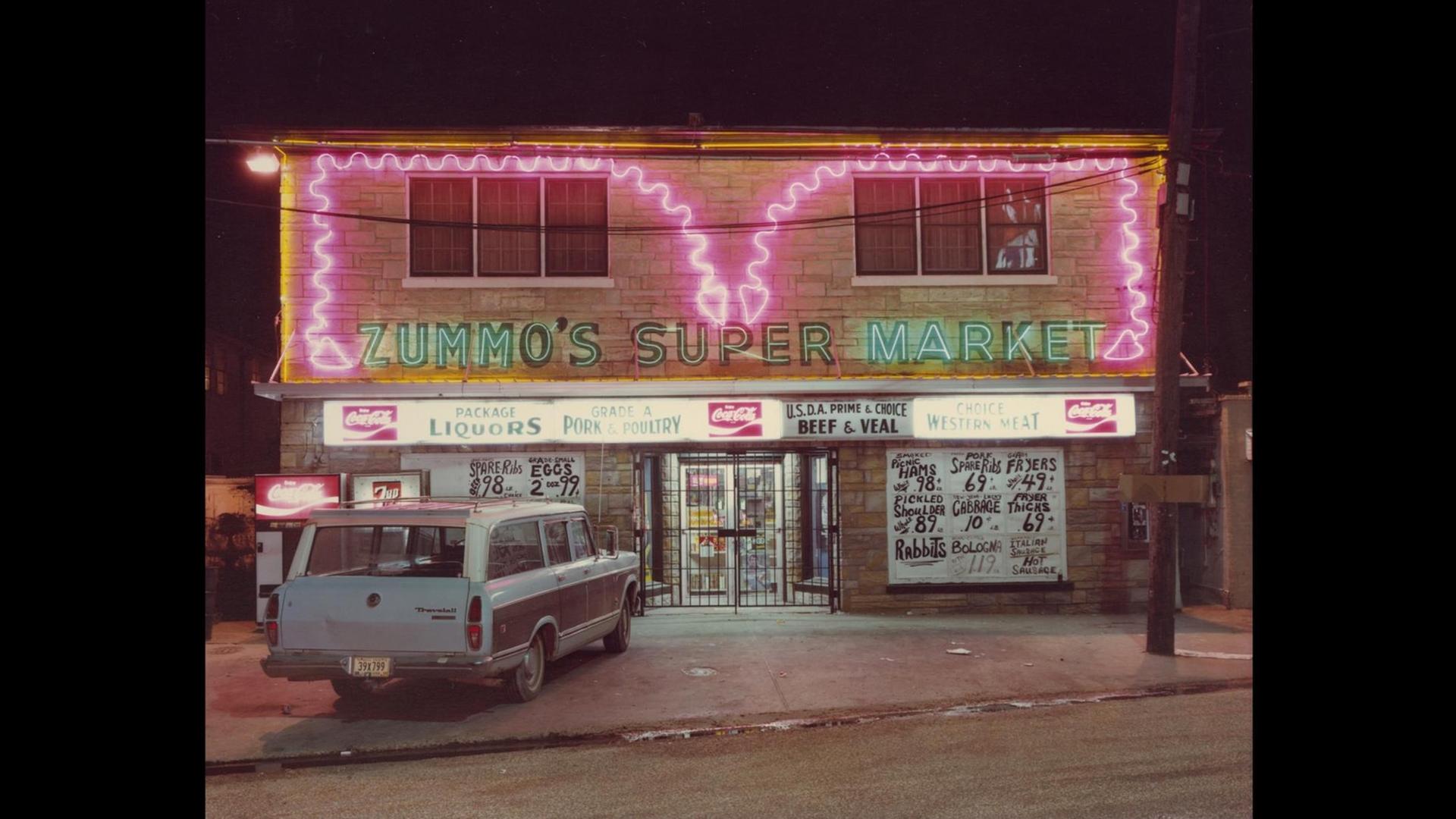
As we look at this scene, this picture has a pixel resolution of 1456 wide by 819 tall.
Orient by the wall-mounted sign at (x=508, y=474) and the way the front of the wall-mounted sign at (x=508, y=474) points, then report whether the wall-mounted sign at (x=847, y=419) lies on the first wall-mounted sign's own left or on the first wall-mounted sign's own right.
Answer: on the first wall-mounted sign's own left

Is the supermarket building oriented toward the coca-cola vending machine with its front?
no

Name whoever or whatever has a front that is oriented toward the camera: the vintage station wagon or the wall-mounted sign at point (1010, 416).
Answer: the wall-mounted sign

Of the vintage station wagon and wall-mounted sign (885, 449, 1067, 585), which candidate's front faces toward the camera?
the wall-mounted sign

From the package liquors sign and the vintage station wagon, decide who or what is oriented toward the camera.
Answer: the package liquors sign

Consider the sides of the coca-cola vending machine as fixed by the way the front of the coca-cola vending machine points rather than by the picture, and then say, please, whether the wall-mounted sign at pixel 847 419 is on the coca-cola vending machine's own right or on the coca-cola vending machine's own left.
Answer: on the coca-cola vending machine's own left

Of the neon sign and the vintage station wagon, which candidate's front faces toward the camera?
the neon sign

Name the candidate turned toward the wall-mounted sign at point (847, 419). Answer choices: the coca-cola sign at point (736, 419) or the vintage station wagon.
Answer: the vintage station wagon

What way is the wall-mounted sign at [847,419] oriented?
toward the camera

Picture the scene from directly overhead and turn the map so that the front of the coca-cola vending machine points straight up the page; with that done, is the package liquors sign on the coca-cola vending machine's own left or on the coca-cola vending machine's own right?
on the coca-cola vending machine's own left

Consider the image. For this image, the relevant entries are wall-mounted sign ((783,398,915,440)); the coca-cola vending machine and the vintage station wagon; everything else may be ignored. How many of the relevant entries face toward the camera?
2

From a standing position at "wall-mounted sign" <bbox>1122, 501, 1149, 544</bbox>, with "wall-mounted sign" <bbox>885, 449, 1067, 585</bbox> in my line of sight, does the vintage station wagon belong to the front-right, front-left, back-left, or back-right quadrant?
front-left

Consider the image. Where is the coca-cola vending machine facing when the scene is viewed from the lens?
facing the viewer
